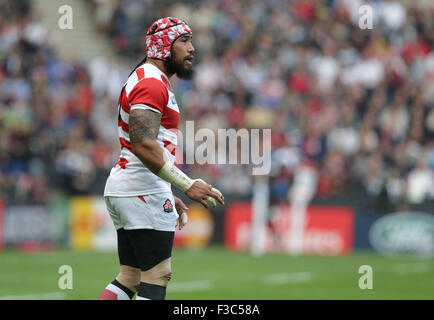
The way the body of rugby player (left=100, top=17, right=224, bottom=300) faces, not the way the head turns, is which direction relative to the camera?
to the viewer's right

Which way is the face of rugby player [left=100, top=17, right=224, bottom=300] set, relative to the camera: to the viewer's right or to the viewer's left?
to the viewer's right
